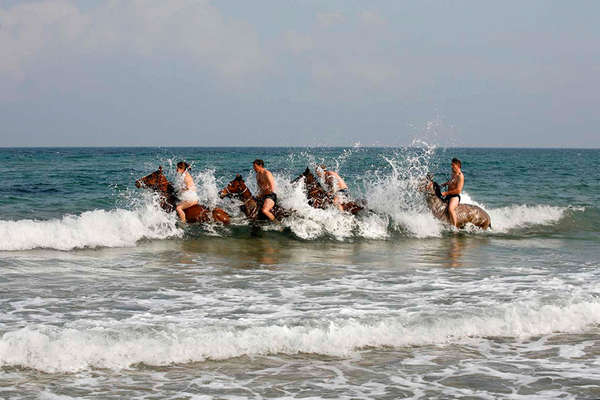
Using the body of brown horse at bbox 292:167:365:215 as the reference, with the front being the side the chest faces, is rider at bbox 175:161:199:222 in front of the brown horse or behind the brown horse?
in front

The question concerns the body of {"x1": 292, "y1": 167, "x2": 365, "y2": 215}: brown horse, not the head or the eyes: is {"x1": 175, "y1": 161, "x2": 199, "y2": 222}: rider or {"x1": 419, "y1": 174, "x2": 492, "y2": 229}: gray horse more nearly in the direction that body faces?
the rider

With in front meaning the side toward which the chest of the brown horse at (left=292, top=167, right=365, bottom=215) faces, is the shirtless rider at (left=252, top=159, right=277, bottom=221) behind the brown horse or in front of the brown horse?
in front

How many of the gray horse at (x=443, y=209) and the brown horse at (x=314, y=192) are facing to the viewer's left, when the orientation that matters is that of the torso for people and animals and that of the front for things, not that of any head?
2

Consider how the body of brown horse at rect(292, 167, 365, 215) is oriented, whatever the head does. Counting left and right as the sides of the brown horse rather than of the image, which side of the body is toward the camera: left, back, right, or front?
left

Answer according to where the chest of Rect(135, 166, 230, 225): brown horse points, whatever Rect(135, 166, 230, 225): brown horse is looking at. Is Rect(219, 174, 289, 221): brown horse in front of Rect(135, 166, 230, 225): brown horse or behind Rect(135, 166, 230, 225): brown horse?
behind

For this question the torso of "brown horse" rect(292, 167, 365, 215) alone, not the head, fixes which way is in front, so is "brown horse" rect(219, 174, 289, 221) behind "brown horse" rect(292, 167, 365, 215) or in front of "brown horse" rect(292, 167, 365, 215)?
in front

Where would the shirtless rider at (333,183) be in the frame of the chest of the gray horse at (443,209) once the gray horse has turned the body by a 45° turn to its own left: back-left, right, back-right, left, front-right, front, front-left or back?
front

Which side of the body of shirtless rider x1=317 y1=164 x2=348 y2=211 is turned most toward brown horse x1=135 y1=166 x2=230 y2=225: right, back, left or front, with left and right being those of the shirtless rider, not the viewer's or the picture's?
front

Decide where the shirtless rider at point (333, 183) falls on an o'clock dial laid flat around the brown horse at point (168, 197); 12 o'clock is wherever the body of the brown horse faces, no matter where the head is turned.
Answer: The shirtless rider is roughly at 6 o'clock from the brown horse.

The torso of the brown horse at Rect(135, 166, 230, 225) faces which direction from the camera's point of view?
to the viewer's left

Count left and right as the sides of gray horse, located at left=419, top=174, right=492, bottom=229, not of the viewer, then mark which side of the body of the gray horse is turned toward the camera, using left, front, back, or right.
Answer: left
